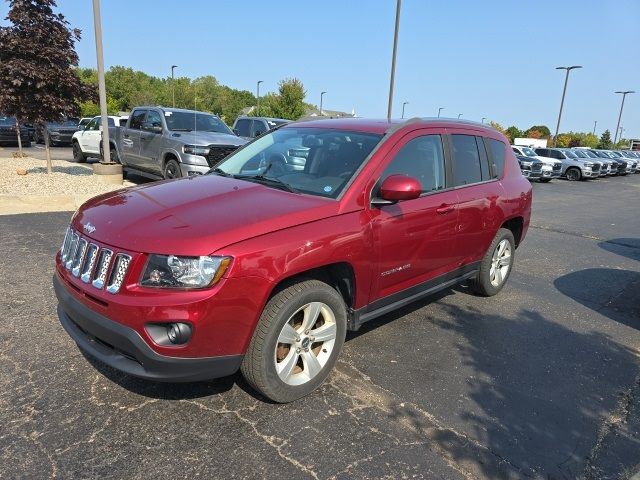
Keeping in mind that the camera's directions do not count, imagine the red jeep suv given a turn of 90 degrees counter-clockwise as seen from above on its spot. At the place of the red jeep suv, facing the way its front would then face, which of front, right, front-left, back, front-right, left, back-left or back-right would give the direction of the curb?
back

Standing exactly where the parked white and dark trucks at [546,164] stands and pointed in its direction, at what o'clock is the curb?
The curb is roughly at 2 o'clock from the parked white and dark trucks.

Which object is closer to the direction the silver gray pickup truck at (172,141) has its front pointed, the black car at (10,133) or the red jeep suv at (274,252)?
the red jeep suv

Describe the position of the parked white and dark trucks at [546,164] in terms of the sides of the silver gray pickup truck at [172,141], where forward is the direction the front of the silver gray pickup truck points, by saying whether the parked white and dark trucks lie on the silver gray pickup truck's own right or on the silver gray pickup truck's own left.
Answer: on the silver gray pickup truck's own left

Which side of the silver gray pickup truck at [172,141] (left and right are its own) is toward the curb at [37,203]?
right

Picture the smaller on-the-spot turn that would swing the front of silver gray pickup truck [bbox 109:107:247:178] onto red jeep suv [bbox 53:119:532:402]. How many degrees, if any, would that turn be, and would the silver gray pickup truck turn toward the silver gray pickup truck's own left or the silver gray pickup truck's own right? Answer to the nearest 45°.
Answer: approximately 45° to the silver gray pickup truck's own right

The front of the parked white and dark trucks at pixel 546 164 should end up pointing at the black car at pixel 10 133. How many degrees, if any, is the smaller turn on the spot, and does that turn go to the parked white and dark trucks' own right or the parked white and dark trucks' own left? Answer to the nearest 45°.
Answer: approximately 90° to the parked white and dark trucks' own right

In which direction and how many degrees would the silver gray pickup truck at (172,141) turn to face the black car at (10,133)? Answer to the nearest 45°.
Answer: approximately 180°

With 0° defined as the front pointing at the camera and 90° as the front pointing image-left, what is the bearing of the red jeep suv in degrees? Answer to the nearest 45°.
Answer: approximately 45°
